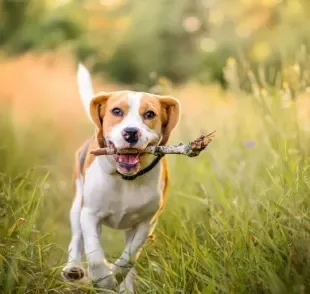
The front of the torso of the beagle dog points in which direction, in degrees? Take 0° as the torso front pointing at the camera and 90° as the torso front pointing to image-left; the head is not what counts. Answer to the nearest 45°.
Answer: approximately 0°

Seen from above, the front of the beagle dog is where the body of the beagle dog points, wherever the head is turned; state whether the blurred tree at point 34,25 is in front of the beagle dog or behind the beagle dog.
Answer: behind

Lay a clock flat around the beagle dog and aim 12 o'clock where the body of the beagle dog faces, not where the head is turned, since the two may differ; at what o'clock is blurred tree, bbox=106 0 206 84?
The blurred tree is roughly at 6 o'clock from the beagle dog.
